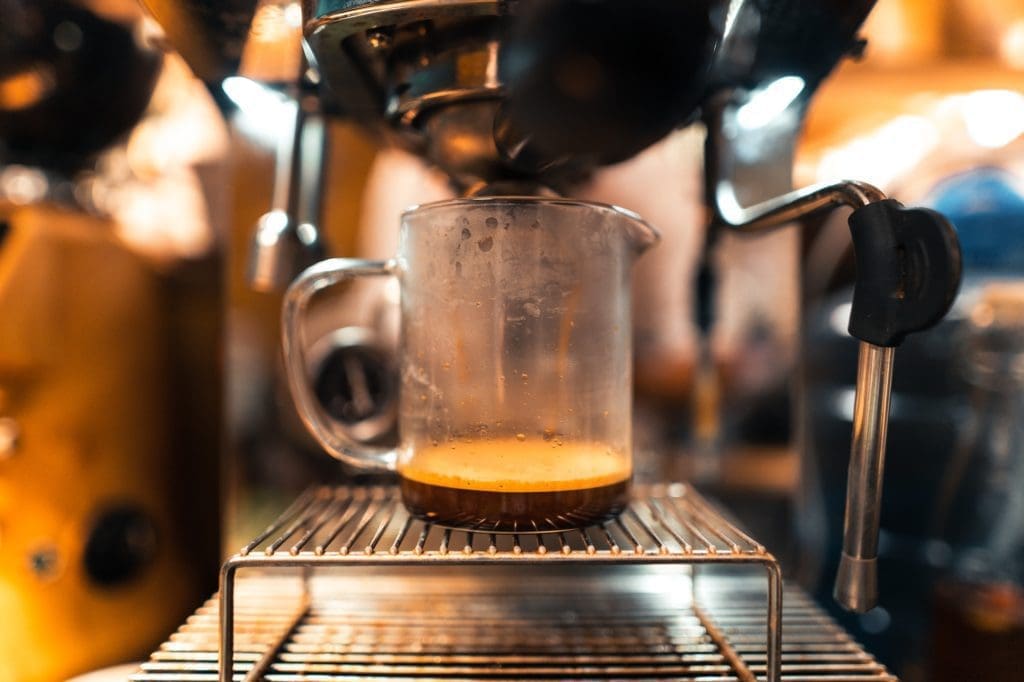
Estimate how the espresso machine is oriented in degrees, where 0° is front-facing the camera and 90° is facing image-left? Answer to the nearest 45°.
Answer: approximately 0°
